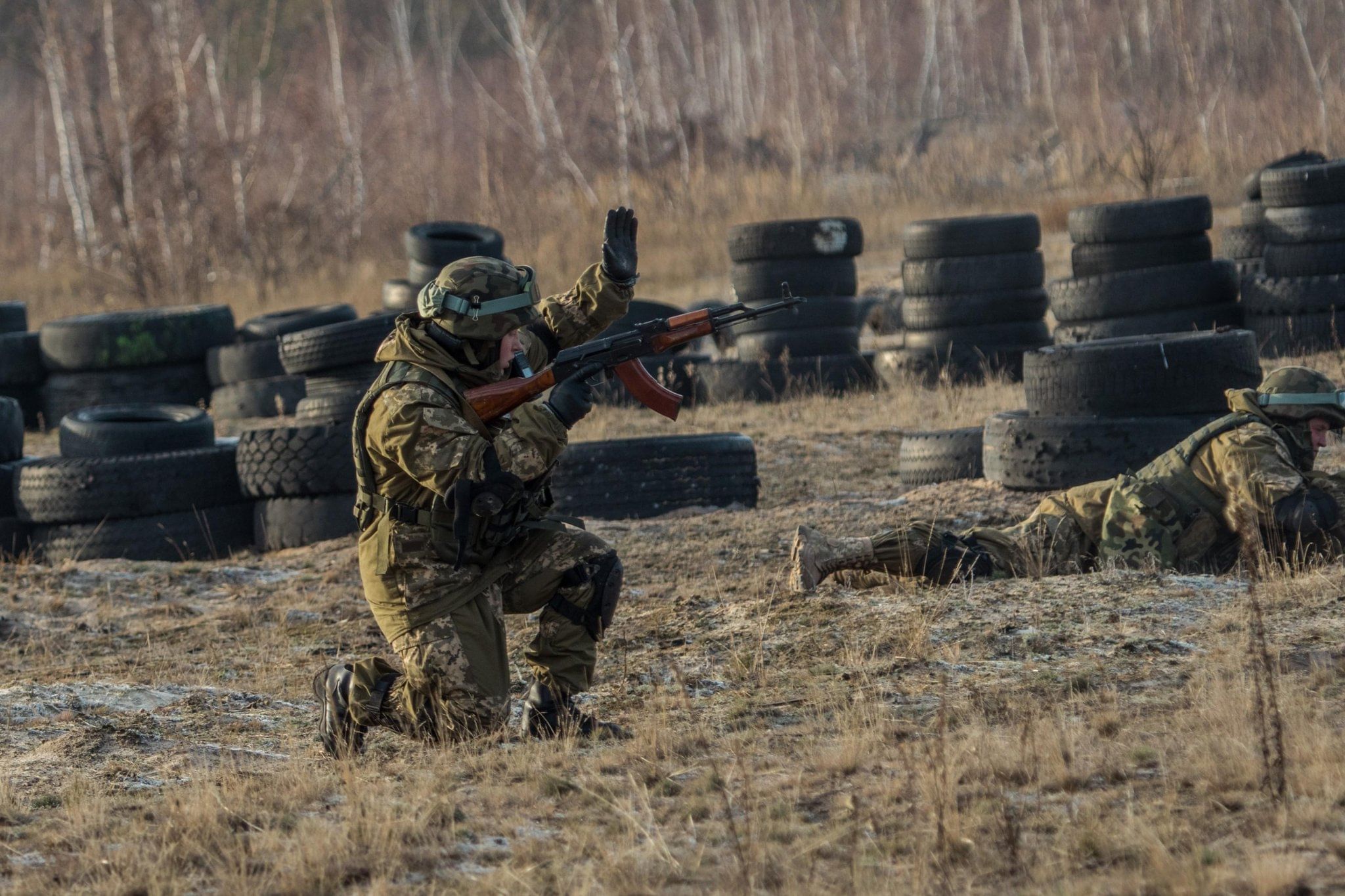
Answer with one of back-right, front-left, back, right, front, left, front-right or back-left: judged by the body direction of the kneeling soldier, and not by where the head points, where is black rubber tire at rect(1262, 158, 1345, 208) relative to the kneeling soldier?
front-left

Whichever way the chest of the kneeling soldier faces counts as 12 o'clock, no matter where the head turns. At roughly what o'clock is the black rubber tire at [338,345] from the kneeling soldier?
The black rubber tire is roughly at 9 o'clock from the kneeling soldier.

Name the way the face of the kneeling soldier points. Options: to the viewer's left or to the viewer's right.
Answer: to the viewer's right

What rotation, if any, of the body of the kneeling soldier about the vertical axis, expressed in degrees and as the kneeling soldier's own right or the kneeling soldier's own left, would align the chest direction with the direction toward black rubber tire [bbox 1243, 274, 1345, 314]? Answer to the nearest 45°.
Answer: approximately 45° to the kneeling soldier's own left

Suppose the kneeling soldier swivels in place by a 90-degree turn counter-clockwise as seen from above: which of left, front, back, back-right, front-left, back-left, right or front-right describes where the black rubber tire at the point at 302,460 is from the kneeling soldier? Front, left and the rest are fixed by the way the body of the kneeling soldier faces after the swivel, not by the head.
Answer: front

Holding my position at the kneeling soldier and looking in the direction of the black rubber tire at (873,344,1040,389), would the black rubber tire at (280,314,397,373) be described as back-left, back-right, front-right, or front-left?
front-left

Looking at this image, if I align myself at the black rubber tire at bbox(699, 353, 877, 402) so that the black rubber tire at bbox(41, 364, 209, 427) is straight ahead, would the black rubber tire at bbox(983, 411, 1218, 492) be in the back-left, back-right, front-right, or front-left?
back-left

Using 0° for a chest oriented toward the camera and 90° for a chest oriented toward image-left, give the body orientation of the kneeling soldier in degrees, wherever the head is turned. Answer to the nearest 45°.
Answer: approximately 270°

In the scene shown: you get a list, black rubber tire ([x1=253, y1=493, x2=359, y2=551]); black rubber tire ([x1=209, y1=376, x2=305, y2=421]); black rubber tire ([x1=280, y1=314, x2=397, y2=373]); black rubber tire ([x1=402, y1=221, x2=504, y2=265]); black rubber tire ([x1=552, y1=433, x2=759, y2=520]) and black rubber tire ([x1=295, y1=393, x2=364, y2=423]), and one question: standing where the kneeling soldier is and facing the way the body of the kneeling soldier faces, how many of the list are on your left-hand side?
6

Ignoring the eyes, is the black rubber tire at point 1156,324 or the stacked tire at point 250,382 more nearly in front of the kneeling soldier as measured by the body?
the black rubber tire

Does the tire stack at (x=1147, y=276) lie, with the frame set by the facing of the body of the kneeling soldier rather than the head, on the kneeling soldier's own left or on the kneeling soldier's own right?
on the kneeling soldier's own left
